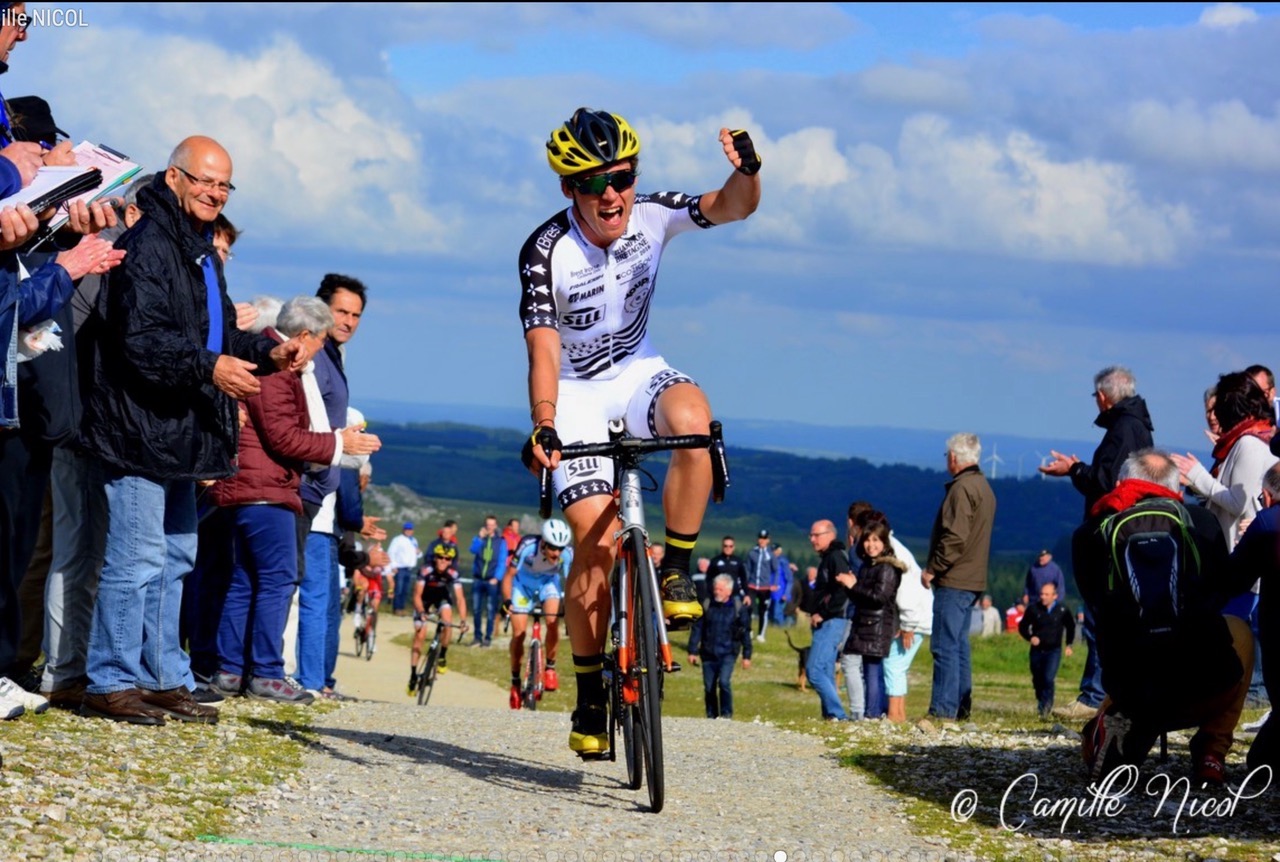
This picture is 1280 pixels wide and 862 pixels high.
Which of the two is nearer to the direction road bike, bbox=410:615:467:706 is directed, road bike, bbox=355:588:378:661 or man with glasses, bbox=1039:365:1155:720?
the man with glasses

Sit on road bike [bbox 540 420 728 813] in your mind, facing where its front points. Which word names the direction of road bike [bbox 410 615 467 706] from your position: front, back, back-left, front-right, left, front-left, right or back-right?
back

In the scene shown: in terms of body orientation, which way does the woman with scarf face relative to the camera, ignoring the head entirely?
to the viewer's left

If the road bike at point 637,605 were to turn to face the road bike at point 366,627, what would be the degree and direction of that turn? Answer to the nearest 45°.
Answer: approximately 180°

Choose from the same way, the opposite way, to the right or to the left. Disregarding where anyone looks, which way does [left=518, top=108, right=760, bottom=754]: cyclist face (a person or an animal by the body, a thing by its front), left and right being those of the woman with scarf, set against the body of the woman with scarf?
to the left

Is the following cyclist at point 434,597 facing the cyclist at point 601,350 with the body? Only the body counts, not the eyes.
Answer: yes

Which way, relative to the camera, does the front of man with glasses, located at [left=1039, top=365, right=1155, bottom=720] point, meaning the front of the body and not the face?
to the viewer's left
